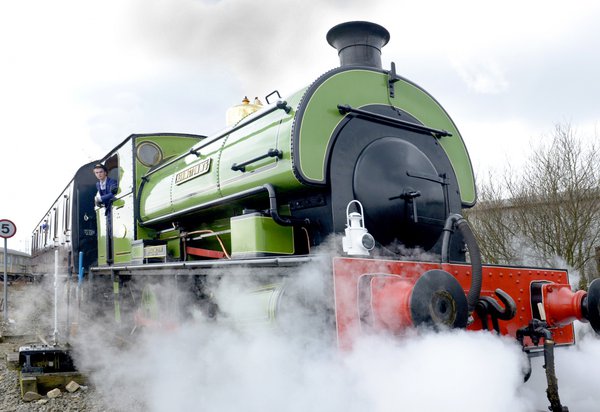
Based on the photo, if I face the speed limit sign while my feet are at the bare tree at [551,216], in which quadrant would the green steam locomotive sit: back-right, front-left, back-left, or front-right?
front-left

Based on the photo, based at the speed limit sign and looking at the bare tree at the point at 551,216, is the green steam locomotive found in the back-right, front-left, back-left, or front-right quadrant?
front-right

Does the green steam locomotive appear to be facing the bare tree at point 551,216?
no

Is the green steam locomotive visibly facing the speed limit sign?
no

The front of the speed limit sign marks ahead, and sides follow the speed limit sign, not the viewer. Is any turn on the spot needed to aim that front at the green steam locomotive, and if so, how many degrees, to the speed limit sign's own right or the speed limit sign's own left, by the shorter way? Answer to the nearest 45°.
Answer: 0° — it already faces it

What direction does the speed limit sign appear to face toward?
toward the camera

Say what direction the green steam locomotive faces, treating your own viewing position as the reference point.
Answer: facing the viewer and to the right of the viewer

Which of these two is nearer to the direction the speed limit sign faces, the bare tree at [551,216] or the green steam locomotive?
the green steam locomotive

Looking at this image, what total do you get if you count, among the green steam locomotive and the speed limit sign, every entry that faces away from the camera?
0

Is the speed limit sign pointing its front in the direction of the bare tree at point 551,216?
no
